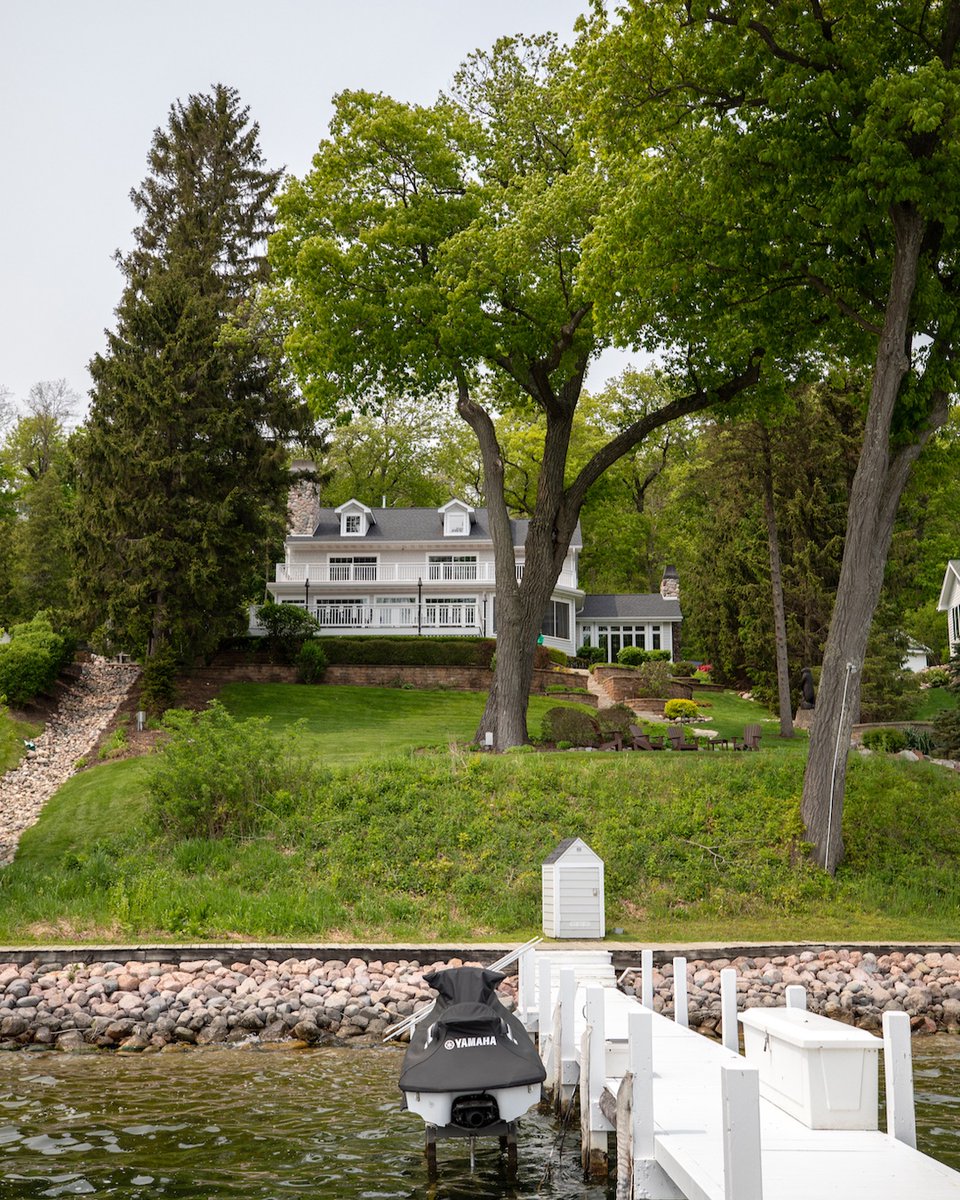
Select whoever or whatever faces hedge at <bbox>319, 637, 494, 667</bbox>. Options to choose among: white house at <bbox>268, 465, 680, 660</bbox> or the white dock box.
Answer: the white house

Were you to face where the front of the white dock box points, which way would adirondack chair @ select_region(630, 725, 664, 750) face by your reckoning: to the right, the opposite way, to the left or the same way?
to the left

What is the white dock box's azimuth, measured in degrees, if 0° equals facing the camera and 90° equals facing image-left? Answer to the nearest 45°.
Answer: approximately 45°

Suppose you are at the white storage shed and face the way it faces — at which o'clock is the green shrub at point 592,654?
The green shrub is roughly at 6 o'clock from the white storage shed.

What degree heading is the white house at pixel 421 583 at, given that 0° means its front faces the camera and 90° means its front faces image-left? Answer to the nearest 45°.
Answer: approximately 0°

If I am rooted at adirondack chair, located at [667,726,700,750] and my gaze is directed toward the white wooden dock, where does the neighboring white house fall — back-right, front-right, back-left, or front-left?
back-left

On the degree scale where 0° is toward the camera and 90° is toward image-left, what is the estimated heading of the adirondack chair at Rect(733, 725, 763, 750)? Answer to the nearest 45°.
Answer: approximately 45°

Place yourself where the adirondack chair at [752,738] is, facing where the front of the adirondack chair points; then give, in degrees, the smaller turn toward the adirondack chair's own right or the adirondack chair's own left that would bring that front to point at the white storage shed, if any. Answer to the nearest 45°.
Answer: approximately 45° to the adirondack chair's own left

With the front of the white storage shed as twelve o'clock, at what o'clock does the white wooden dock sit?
The white wooden dock is roughly at 12 o'clock from the white storage shed.

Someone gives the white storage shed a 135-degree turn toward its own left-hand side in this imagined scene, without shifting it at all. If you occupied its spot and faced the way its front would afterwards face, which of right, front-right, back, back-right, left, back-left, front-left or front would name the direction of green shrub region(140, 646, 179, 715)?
left

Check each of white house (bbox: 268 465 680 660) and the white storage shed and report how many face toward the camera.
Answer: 2
